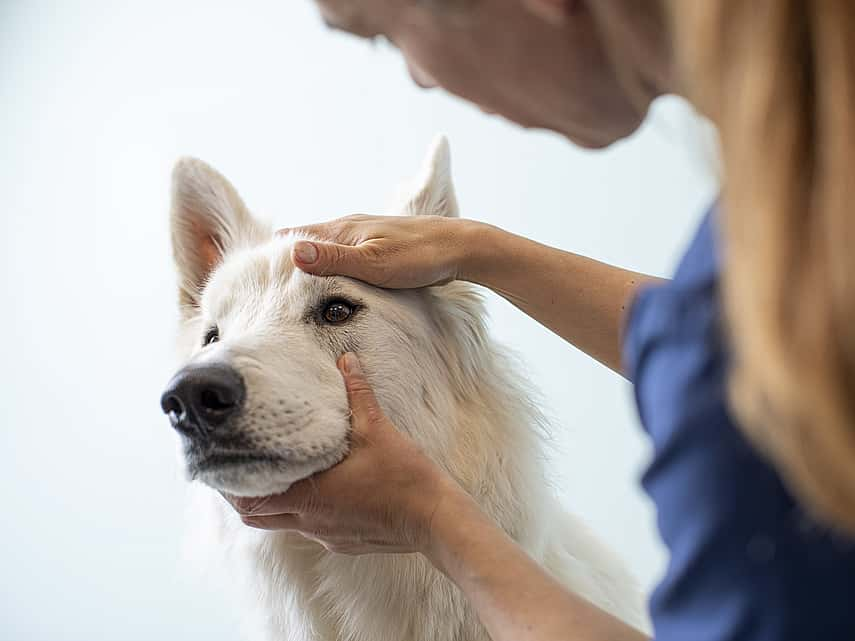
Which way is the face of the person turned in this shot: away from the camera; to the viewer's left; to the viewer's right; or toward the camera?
to the viewer's left

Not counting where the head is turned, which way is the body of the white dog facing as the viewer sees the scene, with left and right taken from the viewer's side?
facing the viewer and to the left of the viewer
